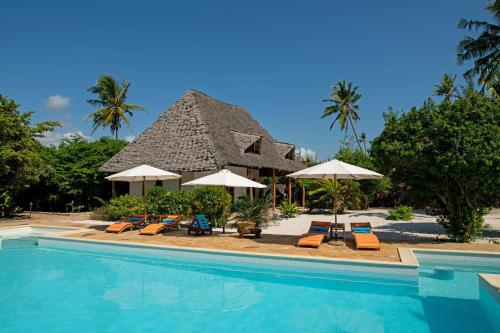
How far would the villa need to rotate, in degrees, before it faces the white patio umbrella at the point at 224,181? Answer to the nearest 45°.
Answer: approximately 45° to its right

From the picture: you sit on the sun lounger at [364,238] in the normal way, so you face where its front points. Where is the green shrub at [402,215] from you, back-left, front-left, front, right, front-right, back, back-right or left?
back

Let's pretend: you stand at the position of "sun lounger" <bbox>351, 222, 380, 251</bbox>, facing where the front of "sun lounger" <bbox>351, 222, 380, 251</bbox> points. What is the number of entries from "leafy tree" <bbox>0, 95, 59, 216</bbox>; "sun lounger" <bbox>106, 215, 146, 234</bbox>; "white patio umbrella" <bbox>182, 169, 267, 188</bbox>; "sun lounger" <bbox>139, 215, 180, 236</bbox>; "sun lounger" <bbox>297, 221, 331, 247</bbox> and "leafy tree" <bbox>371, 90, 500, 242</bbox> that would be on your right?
5

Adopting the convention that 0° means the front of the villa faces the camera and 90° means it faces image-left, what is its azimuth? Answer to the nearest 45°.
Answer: approximately 315°

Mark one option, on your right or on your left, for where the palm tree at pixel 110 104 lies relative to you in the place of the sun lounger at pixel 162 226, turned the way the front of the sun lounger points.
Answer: on your right

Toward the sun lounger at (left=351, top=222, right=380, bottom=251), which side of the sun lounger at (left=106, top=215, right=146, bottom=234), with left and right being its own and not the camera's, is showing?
left

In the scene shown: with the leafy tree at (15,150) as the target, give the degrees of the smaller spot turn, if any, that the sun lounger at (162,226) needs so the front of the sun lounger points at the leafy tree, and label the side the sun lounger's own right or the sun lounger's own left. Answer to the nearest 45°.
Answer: approximately 90° to the sun lounger's own right

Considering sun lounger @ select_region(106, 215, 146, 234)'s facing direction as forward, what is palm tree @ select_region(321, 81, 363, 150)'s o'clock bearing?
The palm tree is roughly at 6 o'clock from the sun lounger.

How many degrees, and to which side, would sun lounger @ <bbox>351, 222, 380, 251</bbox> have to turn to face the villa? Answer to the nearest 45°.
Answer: approximately 135° to its right

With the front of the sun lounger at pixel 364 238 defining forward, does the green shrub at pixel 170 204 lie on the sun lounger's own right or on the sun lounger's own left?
on the sun lounger's own right

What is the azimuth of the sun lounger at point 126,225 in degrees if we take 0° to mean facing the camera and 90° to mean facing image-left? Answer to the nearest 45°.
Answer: approximately 45°

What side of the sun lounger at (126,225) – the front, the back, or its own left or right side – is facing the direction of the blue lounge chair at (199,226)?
left

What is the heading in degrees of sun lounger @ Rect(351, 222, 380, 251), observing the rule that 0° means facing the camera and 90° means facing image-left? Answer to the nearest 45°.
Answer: approximately 0°

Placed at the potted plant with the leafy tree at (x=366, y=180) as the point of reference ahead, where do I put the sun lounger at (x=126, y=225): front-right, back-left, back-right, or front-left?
back-left

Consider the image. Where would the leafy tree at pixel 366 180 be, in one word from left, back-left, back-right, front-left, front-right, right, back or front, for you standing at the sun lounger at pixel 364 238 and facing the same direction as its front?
back
